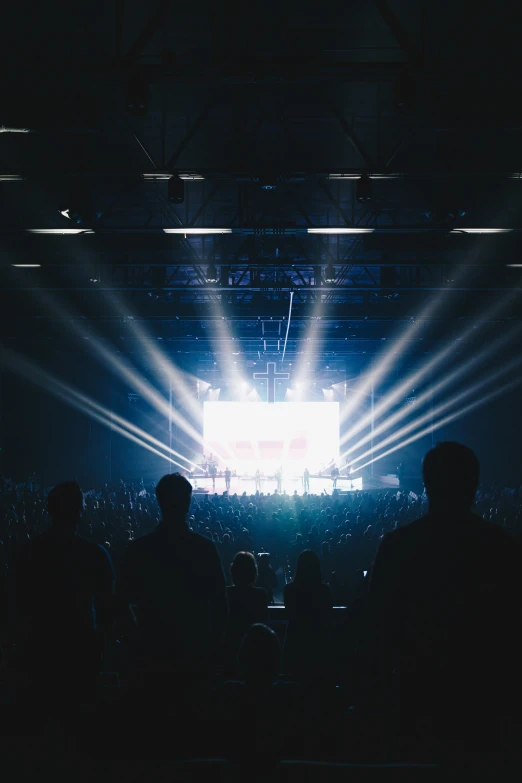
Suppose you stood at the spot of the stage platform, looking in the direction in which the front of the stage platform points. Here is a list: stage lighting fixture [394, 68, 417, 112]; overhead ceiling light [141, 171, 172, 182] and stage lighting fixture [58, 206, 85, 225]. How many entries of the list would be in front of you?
3

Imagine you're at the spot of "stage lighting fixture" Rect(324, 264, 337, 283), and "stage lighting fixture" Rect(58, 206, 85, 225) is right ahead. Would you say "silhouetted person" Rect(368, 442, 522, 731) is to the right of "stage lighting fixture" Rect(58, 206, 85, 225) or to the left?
left

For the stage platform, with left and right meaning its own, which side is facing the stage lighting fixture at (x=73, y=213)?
front

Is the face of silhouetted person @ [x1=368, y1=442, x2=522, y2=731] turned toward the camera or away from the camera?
away from the camera

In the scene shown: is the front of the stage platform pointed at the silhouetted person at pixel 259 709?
yes

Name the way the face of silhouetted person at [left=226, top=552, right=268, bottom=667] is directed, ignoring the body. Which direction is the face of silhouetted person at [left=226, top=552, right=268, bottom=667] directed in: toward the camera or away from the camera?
away from the camera

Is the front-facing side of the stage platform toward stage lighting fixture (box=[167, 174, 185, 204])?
yes

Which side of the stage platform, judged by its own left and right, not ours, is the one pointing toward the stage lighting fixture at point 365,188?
front

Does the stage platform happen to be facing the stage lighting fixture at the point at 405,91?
yes

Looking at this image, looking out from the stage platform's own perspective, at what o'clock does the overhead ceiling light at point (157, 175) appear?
The overhead ceiling light is roughly at 12 o'clock from the stage platform.

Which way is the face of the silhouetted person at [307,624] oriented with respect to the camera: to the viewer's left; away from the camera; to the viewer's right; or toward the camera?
away from the camera

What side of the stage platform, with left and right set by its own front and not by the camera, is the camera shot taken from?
front

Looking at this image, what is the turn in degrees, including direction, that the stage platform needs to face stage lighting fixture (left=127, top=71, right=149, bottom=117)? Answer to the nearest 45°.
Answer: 0° — it already faces it

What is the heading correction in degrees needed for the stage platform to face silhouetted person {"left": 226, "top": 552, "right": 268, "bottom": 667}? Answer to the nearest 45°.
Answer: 0° — it already faces them
